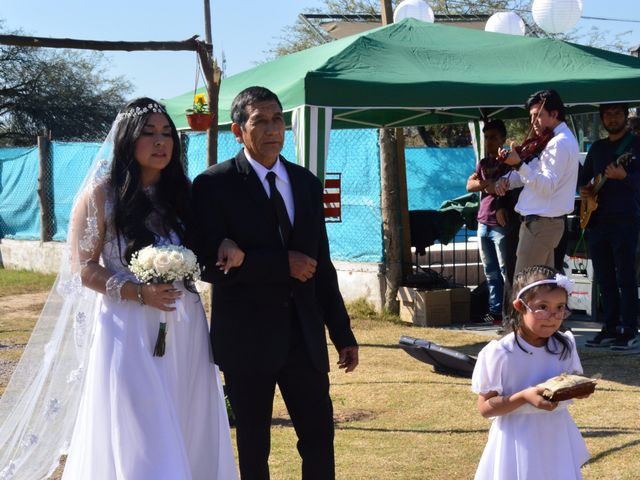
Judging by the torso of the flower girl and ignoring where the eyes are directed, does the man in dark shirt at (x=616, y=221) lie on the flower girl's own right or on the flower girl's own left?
on the flower girl's own left

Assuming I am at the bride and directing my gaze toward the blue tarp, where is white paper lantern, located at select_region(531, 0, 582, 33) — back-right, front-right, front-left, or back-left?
front-right

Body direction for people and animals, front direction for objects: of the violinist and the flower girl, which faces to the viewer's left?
the violinist

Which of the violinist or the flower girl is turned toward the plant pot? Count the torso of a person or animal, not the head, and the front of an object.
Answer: the violinist

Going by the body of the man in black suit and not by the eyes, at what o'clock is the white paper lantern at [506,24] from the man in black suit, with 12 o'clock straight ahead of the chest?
The white paper lantern is roughly at 8 o'clock from the man in black suit.

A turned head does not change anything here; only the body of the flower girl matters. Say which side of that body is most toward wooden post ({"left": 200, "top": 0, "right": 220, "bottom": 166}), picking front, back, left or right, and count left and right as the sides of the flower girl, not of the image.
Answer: back

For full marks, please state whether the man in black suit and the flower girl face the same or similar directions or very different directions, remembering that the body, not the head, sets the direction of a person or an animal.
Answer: same or similar directions

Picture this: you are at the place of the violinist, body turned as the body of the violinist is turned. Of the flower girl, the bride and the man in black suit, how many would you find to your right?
0

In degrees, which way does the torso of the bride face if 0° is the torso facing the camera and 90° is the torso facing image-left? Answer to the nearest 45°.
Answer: approximately 315°

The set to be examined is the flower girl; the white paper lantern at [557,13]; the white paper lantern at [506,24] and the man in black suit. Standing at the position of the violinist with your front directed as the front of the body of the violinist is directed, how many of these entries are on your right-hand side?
2

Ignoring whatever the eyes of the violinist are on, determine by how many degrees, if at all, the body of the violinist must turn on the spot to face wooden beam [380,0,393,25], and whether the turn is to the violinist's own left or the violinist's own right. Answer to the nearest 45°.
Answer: approximately 45° to the violinist's own right

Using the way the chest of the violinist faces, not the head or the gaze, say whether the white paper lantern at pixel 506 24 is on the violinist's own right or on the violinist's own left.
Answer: on the violinist's own right

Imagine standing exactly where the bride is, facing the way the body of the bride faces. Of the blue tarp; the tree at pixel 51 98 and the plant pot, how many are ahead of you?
0

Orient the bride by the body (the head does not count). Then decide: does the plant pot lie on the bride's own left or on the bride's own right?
on the bride's own left

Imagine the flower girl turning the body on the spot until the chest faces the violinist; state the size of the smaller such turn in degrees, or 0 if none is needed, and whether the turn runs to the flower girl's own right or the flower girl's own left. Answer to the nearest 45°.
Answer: approximately 135° to the flower girl's own left

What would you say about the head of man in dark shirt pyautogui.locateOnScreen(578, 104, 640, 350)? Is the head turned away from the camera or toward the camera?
toward the camera
